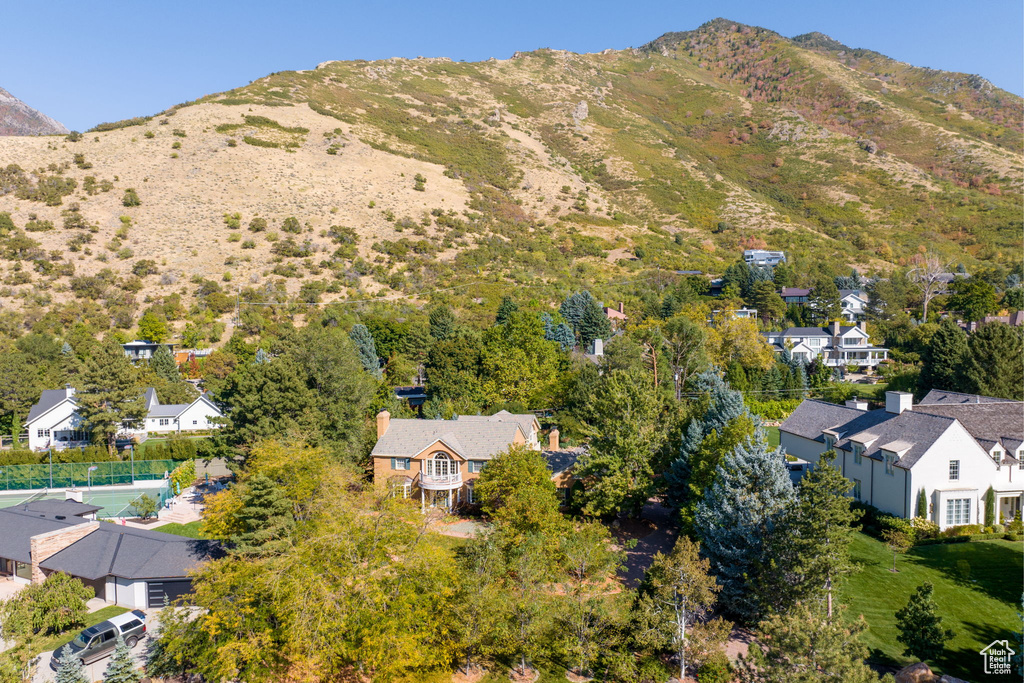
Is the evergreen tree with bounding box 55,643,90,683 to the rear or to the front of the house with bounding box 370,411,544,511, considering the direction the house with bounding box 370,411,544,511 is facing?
to the front

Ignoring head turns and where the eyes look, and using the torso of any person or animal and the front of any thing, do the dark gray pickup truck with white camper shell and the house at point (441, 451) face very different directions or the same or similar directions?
same or similar directions

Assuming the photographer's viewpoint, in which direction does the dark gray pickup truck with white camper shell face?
facing the viewer and to the left of the viewer

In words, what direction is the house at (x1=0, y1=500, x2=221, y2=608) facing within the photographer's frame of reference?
facing the viewer

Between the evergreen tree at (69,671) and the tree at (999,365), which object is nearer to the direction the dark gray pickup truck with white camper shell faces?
the evergreen tree

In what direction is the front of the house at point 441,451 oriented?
toward the camera

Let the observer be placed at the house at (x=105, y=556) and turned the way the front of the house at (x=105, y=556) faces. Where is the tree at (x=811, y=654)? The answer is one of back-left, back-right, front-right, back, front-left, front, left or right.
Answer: front-left

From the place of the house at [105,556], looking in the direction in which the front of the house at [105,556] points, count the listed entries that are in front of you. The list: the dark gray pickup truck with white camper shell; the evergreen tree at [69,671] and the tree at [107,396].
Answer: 2

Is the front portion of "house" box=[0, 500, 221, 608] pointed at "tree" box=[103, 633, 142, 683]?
yes

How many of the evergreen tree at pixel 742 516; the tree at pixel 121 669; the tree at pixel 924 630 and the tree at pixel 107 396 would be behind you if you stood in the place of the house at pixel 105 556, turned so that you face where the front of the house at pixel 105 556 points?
1

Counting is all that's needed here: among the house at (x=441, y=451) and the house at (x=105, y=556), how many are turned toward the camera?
2
